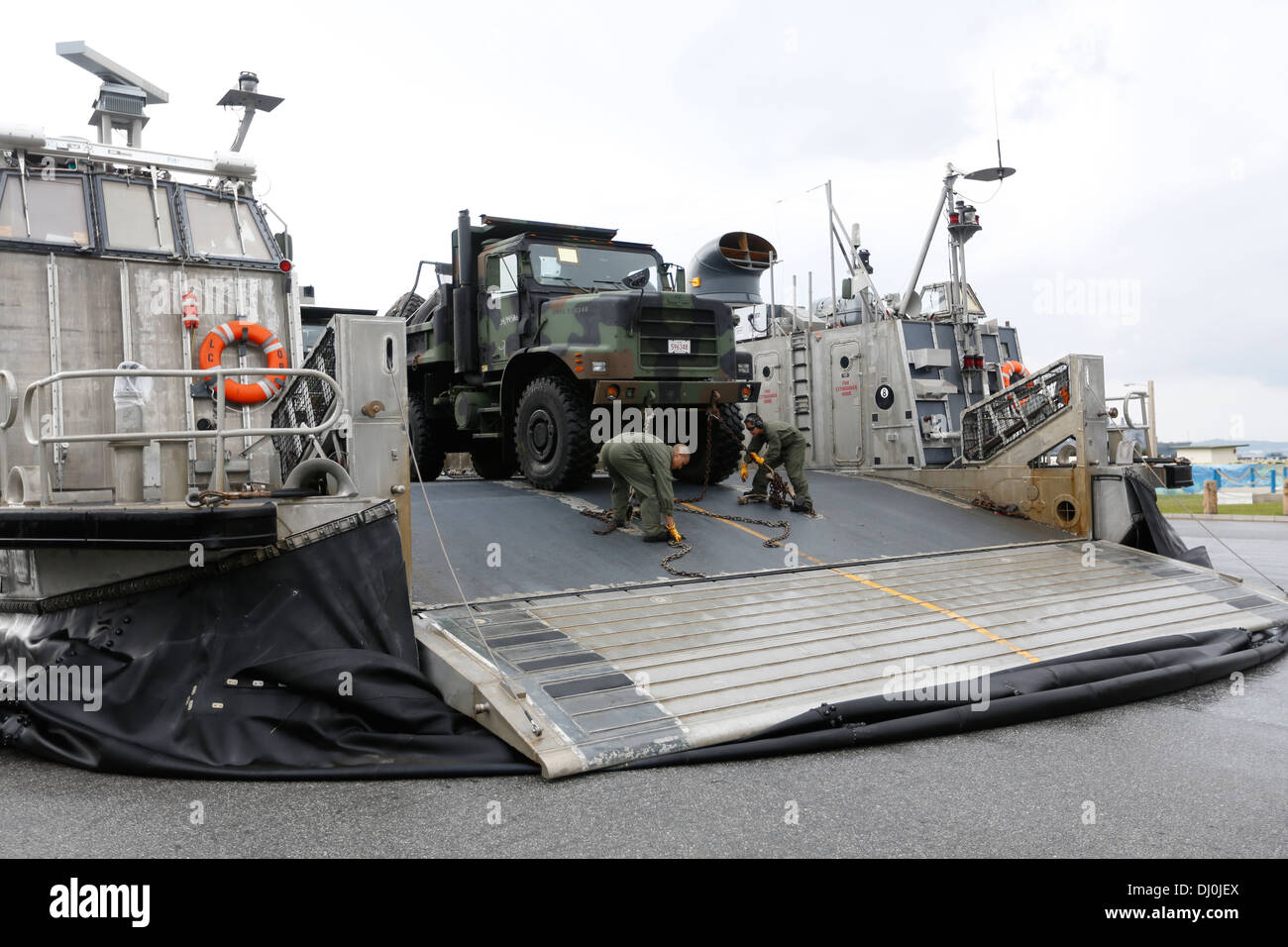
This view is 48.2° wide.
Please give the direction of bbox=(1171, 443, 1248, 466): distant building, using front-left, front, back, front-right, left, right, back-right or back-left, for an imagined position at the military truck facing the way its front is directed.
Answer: left

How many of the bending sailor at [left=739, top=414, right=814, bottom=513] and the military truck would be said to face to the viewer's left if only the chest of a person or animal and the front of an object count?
1

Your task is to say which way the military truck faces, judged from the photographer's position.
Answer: facing the viewer and to the right of the viewer

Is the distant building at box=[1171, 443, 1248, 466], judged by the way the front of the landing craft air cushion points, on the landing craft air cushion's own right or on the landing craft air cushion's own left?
on the landing craft air cushion's own left

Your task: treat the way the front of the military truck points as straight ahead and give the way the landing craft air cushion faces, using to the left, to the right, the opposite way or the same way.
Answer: the same way

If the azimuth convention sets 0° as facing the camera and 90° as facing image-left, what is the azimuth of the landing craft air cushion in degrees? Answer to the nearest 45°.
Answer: approximately 315°

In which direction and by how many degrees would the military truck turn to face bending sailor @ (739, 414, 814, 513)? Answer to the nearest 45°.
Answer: approximately 45° to its left

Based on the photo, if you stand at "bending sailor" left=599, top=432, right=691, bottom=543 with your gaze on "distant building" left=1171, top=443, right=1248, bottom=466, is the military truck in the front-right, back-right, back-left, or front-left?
front-left

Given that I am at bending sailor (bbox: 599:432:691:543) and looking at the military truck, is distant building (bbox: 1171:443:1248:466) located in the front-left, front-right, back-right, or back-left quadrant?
front-right

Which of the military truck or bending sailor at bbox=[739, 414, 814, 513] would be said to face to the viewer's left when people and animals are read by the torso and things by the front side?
the bending sailor

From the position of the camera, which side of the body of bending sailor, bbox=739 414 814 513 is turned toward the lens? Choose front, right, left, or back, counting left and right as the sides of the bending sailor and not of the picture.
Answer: left

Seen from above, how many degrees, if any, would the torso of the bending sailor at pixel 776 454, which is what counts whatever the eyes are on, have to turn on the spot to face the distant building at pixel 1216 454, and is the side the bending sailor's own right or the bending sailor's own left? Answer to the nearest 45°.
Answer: approximately 135° to the bending sailor's own right
